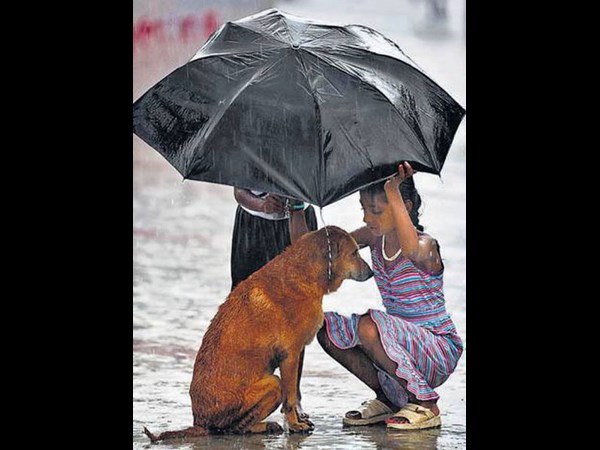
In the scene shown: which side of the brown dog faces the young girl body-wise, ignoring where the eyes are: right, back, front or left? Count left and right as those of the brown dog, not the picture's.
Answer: front

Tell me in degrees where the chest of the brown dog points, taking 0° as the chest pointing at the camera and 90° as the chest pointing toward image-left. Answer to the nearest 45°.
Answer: approximately 270°
